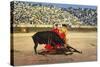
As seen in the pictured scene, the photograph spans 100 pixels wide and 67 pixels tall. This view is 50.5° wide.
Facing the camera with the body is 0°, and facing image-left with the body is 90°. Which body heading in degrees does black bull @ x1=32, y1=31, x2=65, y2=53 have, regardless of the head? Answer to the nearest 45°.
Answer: approximately 270°
